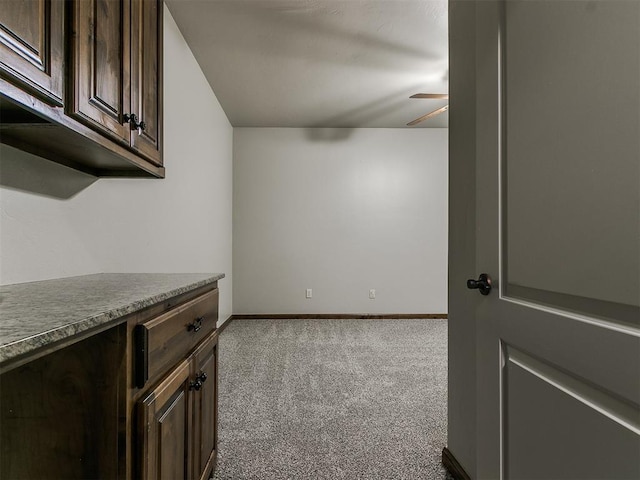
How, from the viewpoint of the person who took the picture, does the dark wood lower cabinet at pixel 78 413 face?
facing the viewer and to the right of the viewer

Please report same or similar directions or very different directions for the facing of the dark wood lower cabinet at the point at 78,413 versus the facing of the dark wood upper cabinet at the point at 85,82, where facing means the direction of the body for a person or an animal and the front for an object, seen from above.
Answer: same or similar directions

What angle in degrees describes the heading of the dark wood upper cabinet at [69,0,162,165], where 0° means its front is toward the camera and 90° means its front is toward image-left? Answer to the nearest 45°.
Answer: approximately 315°

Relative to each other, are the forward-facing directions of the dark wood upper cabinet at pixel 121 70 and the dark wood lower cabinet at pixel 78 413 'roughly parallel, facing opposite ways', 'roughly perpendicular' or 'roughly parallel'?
roughly parallel

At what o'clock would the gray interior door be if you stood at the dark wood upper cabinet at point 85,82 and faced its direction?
The gray interior door is roughly at 12 o'clock from the dark wood upper cabinet.

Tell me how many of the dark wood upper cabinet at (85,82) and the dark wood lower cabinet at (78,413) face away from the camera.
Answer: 0

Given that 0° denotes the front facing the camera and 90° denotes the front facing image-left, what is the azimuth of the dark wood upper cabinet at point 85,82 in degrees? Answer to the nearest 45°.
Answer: approximately 315°

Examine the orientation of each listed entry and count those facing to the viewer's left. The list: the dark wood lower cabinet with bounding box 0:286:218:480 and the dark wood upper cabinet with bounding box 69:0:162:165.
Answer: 0

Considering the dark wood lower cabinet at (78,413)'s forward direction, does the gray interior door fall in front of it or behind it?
in front
